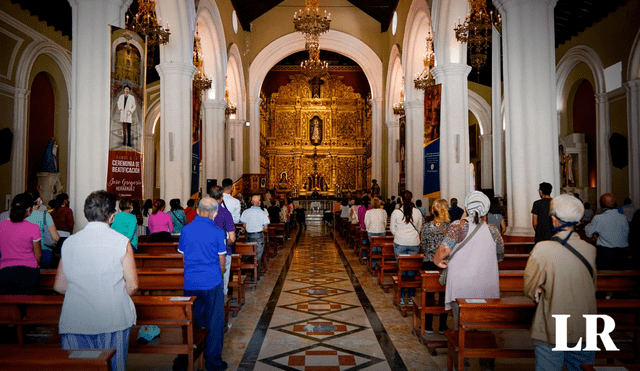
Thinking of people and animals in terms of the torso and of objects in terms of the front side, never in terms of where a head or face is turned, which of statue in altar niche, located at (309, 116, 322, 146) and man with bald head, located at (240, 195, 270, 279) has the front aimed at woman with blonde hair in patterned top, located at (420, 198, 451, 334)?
the statue in altar niche

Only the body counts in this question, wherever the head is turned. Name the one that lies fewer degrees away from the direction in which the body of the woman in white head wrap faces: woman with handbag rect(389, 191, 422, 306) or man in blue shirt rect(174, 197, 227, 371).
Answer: the woman with handbag

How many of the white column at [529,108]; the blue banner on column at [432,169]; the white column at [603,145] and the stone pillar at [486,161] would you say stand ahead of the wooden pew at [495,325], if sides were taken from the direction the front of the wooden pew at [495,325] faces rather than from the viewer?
4

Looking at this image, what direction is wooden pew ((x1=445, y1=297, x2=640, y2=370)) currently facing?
away from the camera

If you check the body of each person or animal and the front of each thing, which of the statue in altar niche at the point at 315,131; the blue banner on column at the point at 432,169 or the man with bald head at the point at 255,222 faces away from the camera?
the man with bald head

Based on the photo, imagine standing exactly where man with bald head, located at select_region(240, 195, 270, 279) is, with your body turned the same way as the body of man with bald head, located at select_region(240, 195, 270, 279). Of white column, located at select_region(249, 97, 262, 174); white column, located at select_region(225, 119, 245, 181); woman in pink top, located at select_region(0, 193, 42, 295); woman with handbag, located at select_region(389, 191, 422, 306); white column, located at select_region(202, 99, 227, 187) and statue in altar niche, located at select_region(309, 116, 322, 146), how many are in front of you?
4

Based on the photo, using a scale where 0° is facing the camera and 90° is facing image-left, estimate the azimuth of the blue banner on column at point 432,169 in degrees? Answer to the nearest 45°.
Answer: approximately 45°

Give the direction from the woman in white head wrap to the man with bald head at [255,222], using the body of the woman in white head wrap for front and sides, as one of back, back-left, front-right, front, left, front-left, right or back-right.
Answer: front-left

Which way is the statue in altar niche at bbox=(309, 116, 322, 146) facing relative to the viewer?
toward the camera

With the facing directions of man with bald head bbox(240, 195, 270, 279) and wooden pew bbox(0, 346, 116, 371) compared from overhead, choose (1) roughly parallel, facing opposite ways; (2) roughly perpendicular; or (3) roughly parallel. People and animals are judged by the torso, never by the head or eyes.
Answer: roughly parallel

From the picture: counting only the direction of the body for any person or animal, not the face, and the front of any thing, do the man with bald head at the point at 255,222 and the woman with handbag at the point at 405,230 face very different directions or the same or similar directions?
same or similar directions

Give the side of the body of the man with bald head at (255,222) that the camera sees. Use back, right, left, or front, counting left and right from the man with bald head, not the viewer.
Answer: back

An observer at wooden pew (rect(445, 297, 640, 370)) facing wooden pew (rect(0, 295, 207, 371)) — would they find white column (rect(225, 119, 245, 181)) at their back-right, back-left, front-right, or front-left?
front-right

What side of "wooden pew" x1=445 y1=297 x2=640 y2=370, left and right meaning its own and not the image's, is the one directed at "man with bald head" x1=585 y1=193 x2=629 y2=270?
front

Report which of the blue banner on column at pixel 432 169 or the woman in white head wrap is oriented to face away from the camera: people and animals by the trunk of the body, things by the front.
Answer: the woman in white head wrap

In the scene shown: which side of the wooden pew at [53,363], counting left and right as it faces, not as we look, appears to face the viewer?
back

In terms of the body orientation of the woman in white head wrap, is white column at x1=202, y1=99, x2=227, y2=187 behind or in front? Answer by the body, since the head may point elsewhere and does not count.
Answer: in front

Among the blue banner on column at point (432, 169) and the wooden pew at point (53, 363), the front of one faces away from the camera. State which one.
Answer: the wooden pew

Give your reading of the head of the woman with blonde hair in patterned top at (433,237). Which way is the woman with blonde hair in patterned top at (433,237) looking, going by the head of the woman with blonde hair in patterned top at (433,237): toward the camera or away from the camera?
away from the camera
